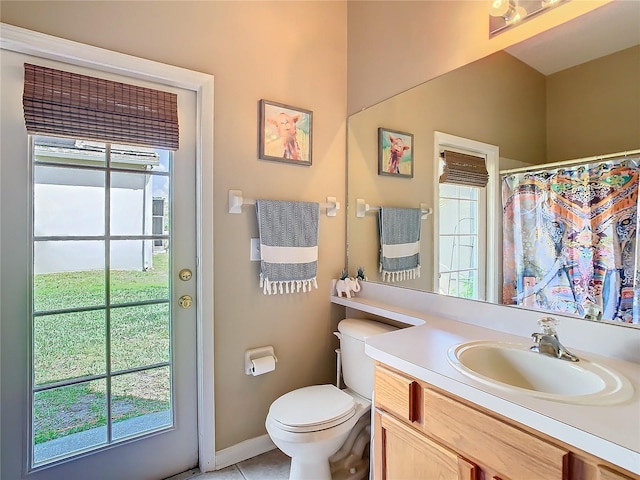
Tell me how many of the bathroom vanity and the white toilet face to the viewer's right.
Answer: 0

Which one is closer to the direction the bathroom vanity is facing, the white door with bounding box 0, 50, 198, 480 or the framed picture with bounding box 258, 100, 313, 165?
the white door

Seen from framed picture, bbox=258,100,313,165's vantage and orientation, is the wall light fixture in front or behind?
in front

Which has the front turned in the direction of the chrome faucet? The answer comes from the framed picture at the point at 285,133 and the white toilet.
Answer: the framed picture

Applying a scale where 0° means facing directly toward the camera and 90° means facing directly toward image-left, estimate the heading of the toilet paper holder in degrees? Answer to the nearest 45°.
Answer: approximately 315°

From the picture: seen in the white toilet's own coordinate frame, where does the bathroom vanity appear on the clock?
The bathroom vanity is roughly at 9 o'clock from the white toilet.

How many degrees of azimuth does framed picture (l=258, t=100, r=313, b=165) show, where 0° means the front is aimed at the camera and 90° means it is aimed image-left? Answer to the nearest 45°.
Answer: approximately 315°

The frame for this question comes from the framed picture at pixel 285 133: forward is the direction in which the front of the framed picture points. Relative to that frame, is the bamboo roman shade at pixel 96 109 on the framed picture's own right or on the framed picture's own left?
on the framed picture's own right
